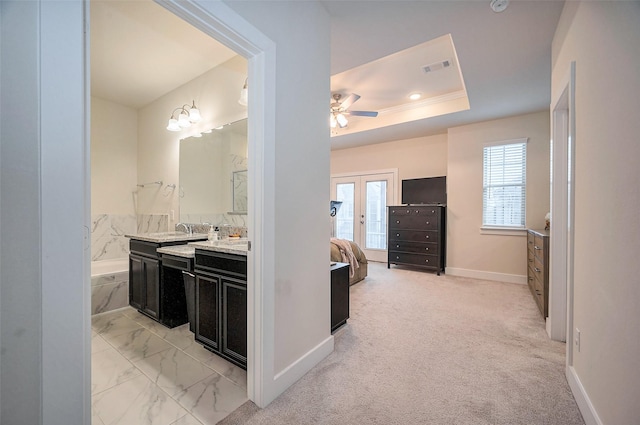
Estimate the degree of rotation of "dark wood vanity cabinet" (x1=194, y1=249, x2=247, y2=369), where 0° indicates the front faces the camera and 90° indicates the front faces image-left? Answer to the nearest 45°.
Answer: approximately 45°

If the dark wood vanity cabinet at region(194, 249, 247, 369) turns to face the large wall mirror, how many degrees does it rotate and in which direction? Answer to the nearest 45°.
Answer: approximately 135° to its right

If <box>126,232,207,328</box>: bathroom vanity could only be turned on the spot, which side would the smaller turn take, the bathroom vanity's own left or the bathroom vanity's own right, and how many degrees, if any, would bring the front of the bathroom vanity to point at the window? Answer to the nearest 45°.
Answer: approximately 135° to the bathroom vanity's own left
